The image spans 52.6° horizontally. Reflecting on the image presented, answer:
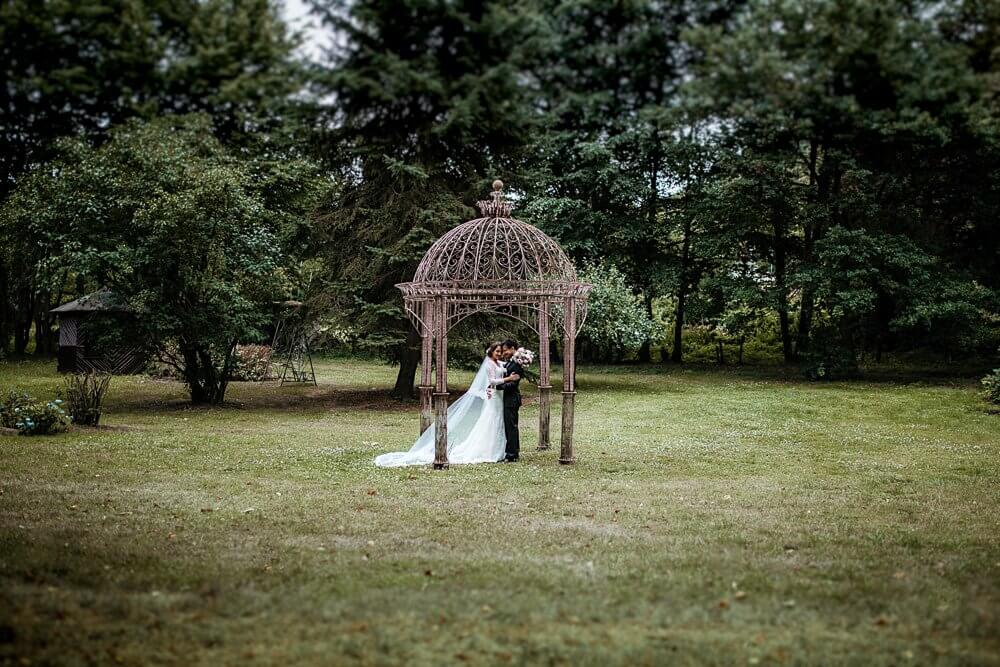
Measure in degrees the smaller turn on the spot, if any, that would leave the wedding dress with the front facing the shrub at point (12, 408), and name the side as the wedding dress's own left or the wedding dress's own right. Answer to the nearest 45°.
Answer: approximately 180°

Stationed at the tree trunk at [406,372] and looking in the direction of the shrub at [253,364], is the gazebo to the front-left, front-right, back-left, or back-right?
back-left

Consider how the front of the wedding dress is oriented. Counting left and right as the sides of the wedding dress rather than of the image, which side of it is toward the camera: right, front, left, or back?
right

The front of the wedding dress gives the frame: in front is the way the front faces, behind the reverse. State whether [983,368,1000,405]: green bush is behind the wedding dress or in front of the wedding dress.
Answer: in front

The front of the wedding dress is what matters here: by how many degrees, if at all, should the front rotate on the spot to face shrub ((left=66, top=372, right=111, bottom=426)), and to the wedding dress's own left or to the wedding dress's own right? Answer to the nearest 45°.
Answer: approximately 135° to the wedding dress's own left

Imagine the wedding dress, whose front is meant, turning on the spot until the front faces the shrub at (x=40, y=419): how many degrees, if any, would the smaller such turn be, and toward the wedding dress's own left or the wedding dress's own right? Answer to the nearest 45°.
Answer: approximately 180°
